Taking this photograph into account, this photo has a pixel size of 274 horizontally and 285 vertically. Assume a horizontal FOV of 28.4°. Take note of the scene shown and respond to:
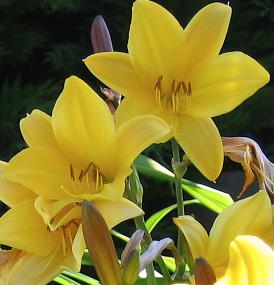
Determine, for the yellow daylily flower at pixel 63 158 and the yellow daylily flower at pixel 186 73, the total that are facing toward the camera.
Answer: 2

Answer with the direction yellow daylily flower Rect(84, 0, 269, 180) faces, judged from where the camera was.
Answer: facing the viewer

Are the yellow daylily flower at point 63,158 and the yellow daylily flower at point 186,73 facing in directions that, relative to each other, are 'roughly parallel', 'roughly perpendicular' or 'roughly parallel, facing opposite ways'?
roughly parallel

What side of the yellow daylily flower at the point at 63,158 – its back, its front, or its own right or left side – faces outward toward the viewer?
front
